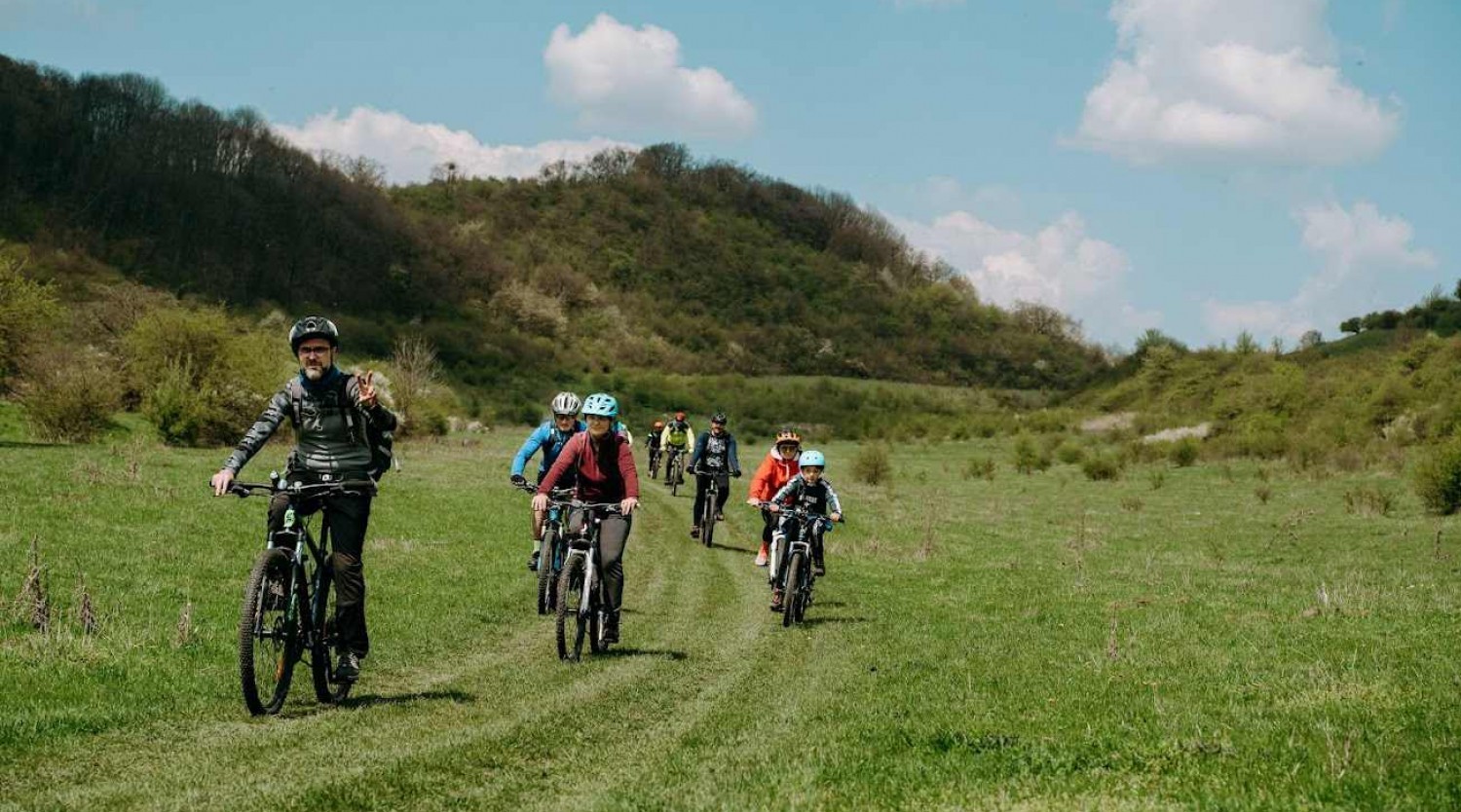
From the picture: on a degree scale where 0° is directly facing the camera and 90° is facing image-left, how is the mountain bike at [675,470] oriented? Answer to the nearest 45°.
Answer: approximately 0°

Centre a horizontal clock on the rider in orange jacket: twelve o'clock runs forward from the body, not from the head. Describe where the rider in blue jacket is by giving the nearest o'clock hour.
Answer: The rider in blue jacket is roughly at 2 o'clock from the rider in orange jacket.
